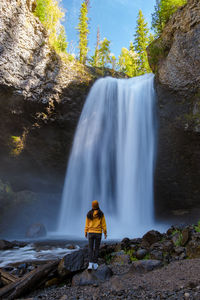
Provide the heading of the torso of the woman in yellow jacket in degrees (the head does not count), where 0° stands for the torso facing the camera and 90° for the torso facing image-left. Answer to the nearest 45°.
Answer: approximately 180°

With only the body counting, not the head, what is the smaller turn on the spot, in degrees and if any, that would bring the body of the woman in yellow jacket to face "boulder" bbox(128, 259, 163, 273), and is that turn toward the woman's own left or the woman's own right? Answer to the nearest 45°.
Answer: approximately 90° to the woman's own right

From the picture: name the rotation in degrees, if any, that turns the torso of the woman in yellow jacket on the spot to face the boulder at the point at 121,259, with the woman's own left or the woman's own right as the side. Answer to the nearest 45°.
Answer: approximately 45° to the woman's own right

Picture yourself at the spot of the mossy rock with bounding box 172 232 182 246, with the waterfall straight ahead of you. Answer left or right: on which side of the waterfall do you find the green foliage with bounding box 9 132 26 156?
left

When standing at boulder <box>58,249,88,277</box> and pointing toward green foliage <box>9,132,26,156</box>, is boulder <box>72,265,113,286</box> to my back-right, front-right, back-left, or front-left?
back-right

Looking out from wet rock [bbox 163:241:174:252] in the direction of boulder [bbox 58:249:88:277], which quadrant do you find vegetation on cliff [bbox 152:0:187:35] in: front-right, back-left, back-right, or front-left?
back-right
